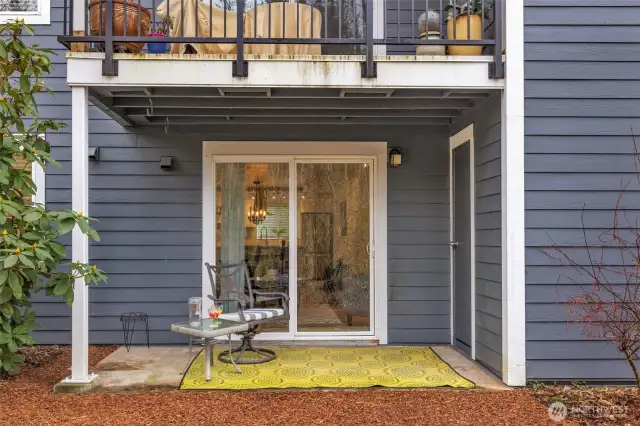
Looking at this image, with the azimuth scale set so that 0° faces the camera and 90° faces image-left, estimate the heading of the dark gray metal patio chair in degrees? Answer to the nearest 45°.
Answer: approximately 315°

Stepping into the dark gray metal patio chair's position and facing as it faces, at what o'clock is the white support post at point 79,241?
The white support post is roughly at 3 o'clock from the dark gray metal patio chair.

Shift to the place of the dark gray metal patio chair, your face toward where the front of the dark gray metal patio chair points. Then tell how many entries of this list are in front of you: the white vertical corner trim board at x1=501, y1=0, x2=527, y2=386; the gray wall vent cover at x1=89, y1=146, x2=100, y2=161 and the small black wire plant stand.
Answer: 1

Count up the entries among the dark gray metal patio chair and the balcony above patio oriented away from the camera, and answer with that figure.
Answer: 0

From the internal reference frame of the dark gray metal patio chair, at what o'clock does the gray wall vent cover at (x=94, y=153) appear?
The gray wall vent cover is roughly at 5 o'clock from the dark gray metal patio chair.

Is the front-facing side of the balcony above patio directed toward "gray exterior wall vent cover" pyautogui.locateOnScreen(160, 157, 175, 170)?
no

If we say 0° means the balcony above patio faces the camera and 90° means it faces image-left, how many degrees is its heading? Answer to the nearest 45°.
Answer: approximately 0°

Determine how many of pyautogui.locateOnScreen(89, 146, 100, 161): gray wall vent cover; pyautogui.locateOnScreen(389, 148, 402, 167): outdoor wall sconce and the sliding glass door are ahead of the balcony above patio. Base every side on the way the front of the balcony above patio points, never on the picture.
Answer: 0

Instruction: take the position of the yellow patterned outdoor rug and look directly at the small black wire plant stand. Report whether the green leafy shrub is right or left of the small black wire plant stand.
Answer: left
